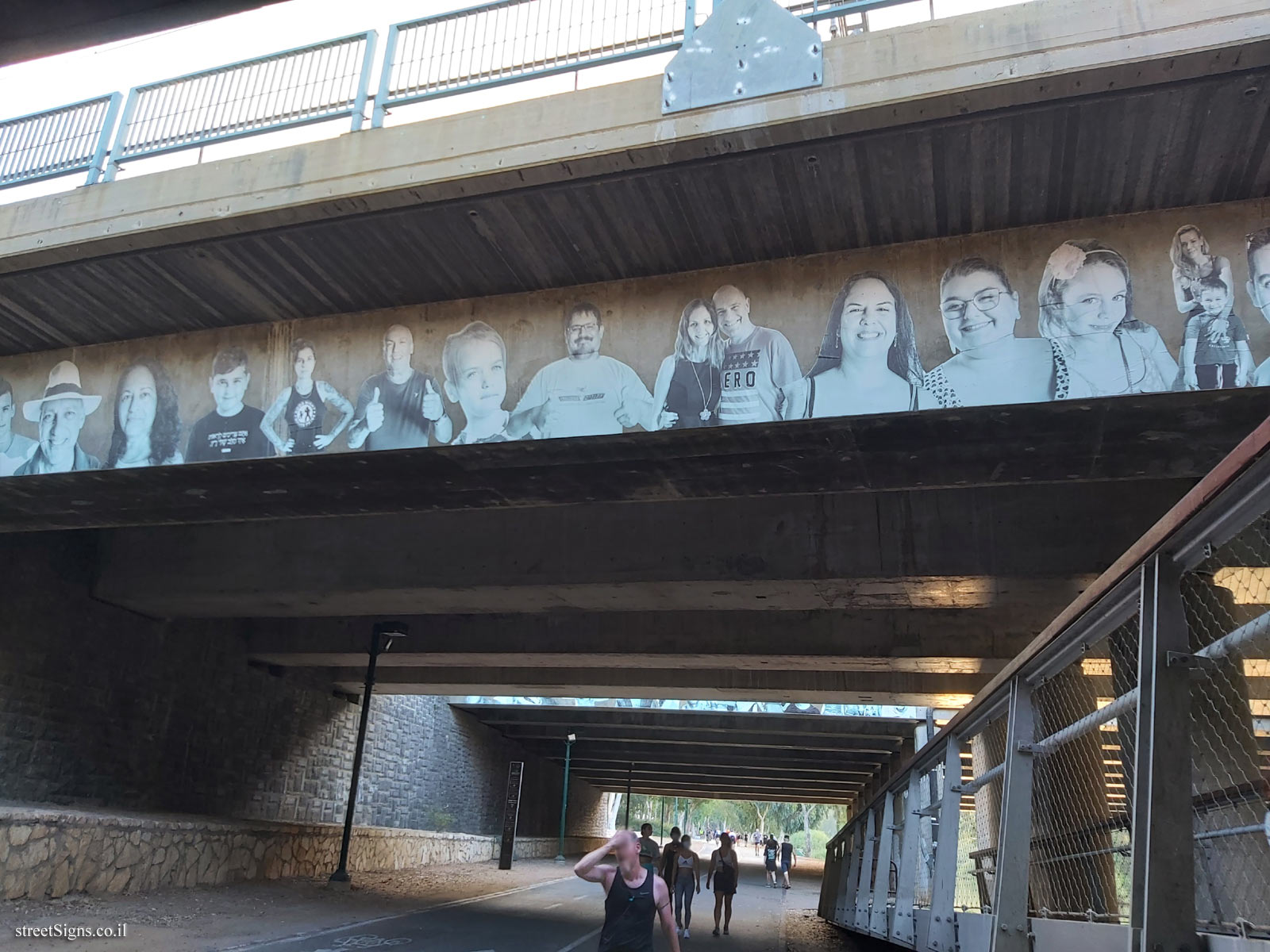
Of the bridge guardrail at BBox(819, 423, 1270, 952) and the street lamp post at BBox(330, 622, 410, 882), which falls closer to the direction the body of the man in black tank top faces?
the bridge guardrail

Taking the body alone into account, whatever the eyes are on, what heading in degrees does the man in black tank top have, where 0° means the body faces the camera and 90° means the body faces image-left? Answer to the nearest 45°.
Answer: approximately 0°

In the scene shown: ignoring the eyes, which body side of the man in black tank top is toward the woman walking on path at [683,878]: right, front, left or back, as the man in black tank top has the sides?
back

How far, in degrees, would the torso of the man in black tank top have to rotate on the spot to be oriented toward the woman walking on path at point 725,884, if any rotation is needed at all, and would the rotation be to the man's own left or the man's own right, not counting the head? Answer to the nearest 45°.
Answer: approximately 180°

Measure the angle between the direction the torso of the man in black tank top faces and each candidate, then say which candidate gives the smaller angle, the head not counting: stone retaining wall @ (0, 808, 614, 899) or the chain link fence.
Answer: the chain link fence
